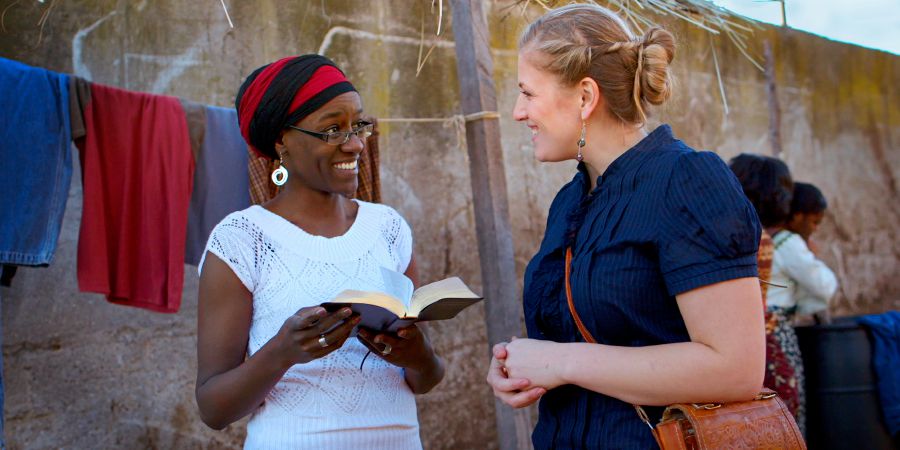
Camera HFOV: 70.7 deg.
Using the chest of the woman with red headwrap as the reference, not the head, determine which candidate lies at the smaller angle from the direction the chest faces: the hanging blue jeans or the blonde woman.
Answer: the blonde woman

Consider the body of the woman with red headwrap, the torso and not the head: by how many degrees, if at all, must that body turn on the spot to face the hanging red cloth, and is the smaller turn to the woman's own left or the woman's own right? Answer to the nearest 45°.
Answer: approximately 180°

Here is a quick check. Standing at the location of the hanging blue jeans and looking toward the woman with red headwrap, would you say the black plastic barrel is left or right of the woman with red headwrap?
left

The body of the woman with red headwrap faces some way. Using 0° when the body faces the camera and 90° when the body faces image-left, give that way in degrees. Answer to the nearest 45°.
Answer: approximately 315°

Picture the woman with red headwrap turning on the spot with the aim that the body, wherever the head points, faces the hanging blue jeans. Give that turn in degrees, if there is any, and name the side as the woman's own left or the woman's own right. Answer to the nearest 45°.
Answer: approximately 180°

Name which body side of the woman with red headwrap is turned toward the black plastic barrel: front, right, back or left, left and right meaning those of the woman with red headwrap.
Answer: left

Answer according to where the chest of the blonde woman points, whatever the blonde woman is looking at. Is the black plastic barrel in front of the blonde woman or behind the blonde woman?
behind
